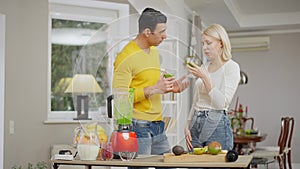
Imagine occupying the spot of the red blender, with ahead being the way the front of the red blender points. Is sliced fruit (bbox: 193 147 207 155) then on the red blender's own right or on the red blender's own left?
on the red blender's own left

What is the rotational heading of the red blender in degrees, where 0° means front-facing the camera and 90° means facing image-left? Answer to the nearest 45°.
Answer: approximately 0°

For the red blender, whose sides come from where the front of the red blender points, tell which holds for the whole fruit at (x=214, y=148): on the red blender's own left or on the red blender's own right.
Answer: on the red blender's own left

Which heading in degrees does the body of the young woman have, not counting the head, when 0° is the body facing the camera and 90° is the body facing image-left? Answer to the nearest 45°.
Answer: approximately 45°

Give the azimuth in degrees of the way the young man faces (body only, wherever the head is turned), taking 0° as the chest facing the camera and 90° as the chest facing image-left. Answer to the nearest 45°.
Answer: approximately 315°
